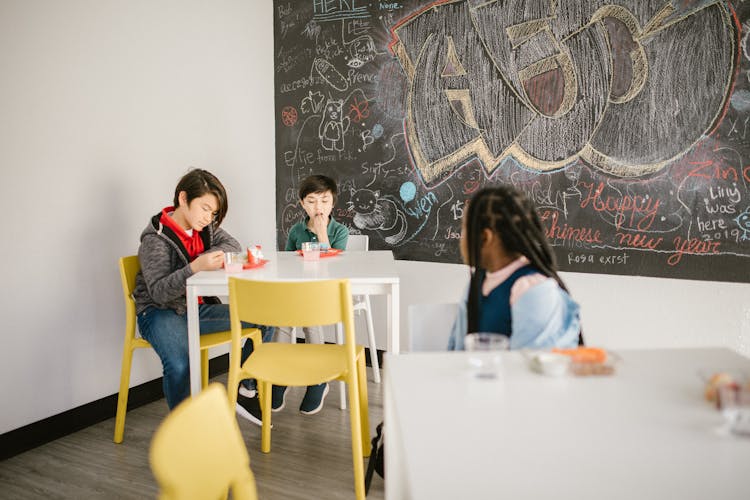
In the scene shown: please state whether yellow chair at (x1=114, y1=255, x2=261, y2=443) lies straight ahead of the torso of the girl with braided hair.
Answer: no

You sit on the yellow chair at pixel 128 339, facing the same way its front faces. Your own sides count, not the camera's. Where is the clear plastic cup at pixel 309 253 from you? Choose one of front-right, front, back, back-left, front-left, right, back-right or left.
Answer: front

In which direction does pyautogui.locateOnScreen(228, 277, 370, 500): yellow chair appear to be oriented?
away from the camera

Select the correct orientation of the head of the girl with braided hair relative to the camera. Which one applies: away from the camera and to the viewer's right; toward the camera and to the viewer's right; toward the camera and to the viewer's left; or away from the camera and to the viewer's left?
away from the camera and to the viewer's left

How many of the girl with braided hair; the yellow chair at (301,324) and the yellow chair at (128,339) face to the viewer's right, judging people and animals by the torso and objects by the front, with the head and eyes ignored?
1

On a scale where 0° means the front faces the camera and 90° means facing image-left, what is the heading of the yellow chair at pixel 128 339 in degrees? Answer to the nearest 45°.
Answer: approximately 270°

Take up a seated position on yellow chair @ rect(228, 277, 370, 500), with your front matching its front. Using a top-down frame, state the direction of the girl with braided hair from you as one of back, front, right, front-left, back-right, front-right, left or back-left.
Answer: back-right

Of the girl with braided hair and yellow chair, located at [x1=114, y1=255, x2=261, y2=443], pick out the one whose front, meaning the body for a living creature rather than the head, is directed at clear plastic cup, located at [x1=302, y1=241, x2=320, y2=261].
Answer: the yellow chair

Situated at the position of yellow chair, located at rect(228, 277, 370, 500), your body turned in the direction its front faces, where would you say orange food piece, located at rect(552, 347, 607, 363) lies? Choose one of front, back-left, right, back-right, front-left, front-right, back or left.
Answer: back-right

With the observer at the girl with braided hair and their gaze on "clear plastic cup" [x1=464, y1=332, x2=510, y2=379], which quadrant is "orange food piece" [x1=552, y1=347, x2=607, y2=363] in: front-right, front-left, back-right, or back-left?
front-left

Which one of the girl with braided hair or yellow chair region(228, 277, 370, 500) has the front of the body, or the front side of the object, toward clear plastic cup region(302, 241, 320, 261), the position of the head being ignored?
the yellow chair

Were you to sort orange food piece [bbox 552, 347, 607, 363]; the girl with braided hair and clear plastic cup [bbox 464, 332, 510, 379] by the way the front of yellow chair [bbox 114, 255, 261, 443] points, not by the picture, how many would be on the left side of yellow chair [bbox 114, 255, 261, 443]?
0

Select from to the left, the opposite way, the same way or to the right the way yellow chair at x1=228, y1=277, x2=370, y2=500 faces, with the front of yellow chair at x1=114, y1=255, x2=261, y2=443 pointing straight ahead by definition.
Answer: to the left

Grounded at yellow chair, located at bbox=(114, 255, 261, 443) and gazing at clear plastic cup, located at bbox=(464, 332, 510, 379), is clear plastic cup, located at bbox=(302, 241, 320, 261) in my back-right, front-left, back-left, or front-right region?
front-left

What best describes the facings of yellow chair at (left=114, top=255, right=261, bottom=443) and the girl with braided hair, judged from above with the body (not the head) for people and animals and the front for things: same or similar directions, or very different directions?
very different directions
